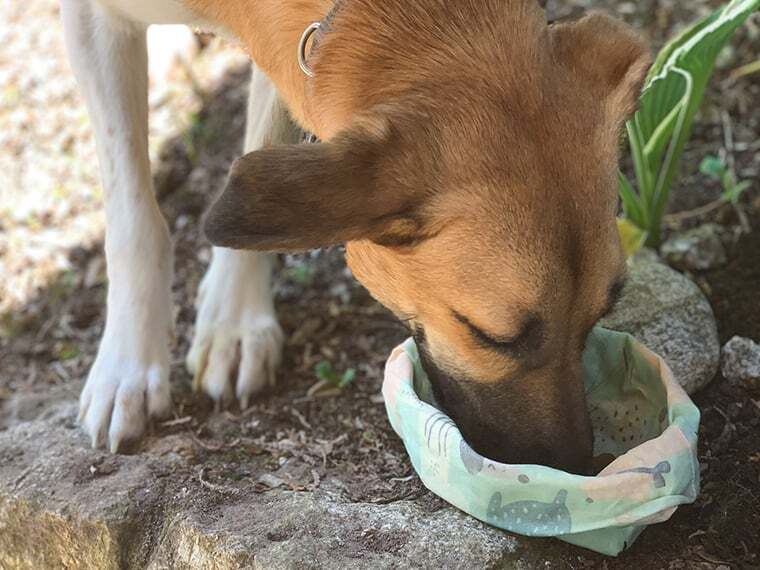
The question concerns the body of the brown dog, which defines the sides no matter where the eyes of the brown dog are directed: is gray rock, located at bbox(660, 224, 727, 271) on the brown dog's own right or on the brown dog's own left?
on the brown dog's own left

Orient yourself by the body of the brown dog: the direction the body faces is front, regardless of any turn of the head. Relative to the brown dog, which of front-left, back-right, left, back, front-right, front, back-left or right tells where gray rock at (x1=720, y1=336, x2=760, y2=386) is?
left

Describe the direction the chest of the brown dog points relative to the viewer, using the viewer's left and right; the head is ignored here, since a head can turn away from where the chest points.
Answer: facing the viewer and to the right of the viewer

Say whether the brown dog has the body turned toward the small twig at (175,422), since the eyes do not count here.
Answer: no

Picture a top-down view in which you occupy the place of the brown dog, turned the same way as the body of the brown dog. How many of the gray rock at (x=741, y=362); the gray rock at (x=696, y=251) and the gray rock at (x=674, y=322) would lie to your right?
0

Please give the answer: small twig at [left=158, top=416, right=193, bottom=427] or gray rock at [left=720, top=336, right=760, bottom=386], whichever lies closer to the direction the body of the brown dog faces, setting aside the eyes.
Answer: the gray rock
